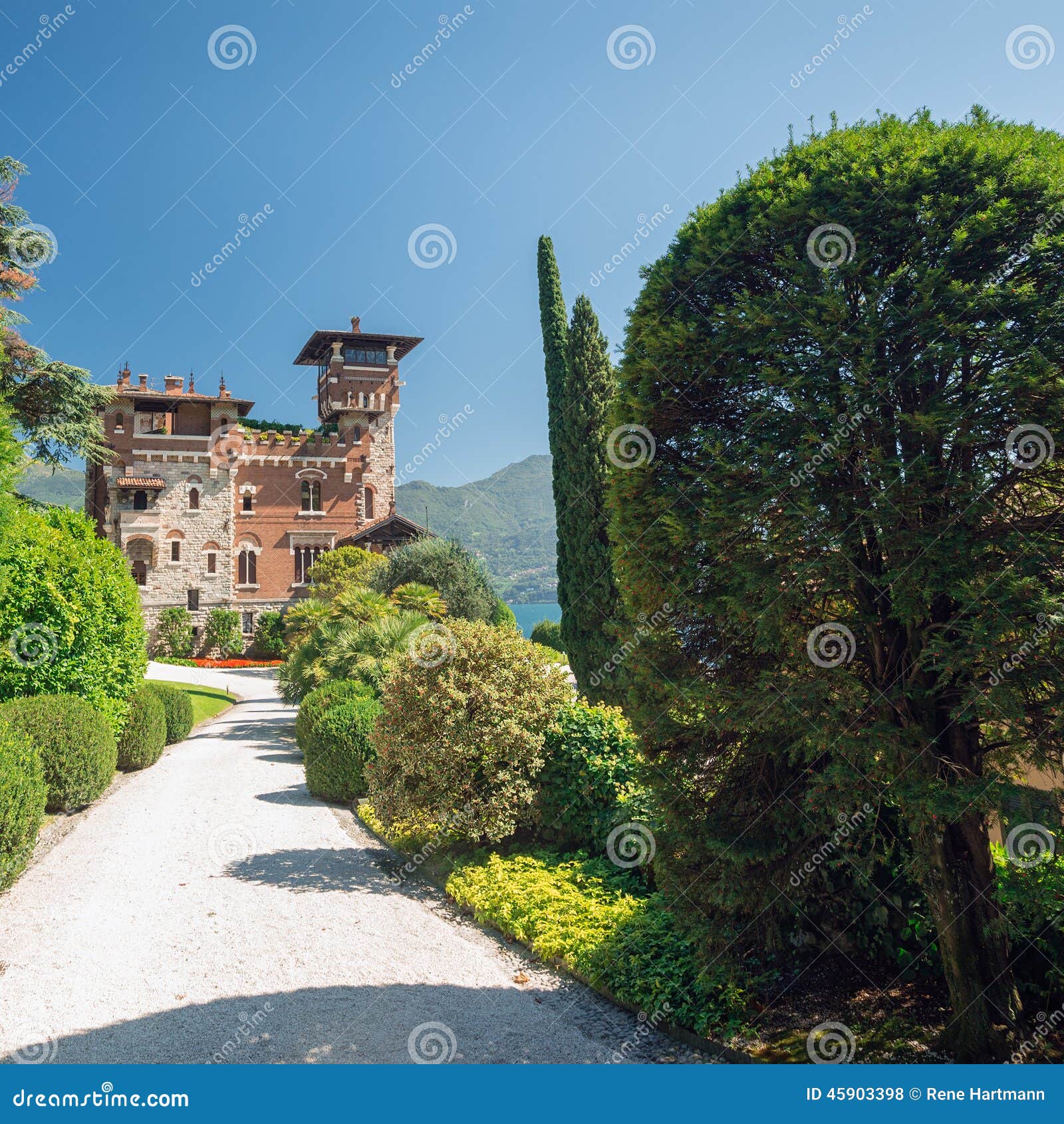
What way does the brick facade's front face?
toward the camera

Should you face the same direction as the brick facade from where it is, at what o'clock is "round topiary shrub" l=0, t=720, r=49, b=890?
The round topiary shrub is roughly at 12 o'clock from the brick facade.

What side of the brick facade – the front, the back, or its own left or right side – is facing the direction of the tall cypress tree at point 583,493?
front

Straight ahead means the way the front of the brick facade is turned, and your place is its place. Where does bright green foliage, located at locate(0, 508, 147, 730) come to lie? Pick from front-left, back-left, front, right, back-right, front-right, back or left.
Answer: front

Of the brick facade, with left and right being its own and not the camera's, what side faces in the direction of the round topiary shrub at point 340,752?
front

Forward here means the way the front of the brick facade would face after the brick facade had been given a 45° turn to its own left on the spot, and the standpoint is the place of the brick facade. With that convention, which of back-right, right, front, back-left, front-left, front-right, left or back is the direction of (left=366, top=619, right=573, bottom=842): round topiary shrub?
front-right

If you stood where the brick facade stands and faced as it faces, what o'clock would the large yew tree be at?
The large yew tree is roughly at 12 o'clock from the brick facade.

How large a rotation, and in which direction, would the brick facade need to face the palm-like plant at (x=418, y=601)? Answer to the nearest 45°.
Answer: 0° — it already faces it

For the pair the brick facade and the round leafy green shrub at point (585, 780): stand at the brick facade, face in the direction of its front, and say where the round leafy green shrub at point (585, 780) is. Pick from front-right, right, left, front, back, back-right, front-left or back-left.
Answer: front

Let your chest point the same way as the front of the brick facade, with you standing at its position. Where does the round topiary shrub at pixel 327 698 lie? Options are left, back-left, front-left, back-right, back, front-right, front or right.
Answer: front

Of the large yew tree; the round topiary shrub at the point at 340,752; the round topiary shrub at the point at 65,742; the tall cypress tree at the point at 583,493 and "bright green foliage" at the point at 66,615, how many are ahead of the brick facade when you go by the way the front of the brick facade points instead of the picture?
5

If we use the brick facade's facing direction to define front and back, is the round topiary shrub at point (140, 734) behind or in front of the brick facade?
in front

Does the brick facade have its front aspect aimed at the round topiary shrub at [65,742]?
yes

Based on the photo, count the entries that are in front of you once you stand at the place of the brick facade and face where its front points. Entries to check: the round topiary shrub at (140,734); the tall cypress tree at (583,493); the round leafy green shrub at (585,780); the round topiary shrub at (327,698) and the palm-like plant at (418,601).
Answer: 5
